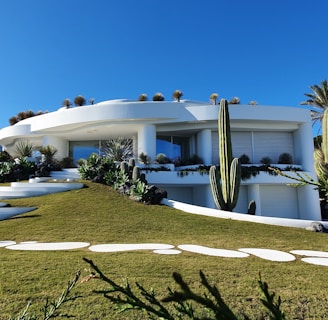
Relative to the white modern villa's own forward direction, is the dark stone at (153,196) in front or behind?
in front

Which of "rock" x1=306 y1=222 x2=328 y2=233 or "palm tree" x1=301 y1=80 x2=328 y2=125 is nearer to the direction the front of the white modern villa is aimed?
the rock

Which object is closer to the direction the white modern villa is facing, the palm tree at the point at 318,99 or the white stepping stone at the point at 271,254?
the white stepping stone

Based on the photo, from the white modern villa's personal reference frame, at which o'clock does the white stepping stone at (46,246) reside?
The white stepping stone is roughly at 1 o'clock from the white modern villa.

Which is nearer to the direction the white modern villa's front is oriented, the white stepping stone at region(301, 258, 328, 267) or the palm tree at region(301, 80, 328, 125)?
the white stepping stone

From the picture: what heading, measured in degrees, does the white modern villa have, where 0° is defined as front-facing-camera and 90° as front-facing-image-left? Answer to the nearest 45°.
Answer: approximately 0°

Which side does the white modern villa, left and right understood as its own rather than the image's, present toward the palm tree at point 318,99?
left

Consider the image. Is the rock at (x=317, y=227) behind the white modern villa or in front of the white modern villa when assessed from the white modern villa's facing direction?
in front

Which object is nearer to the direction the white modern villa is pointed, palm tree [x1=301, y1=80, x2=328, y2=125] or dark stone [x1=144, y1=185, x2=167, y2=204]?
the dark stone

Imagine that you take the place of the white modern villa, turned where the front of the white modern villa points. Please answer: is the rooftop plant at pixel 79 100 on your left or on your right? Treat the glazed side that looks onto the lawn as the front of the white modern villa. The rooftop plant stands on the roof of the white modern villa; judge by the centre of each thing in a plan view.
on your right
